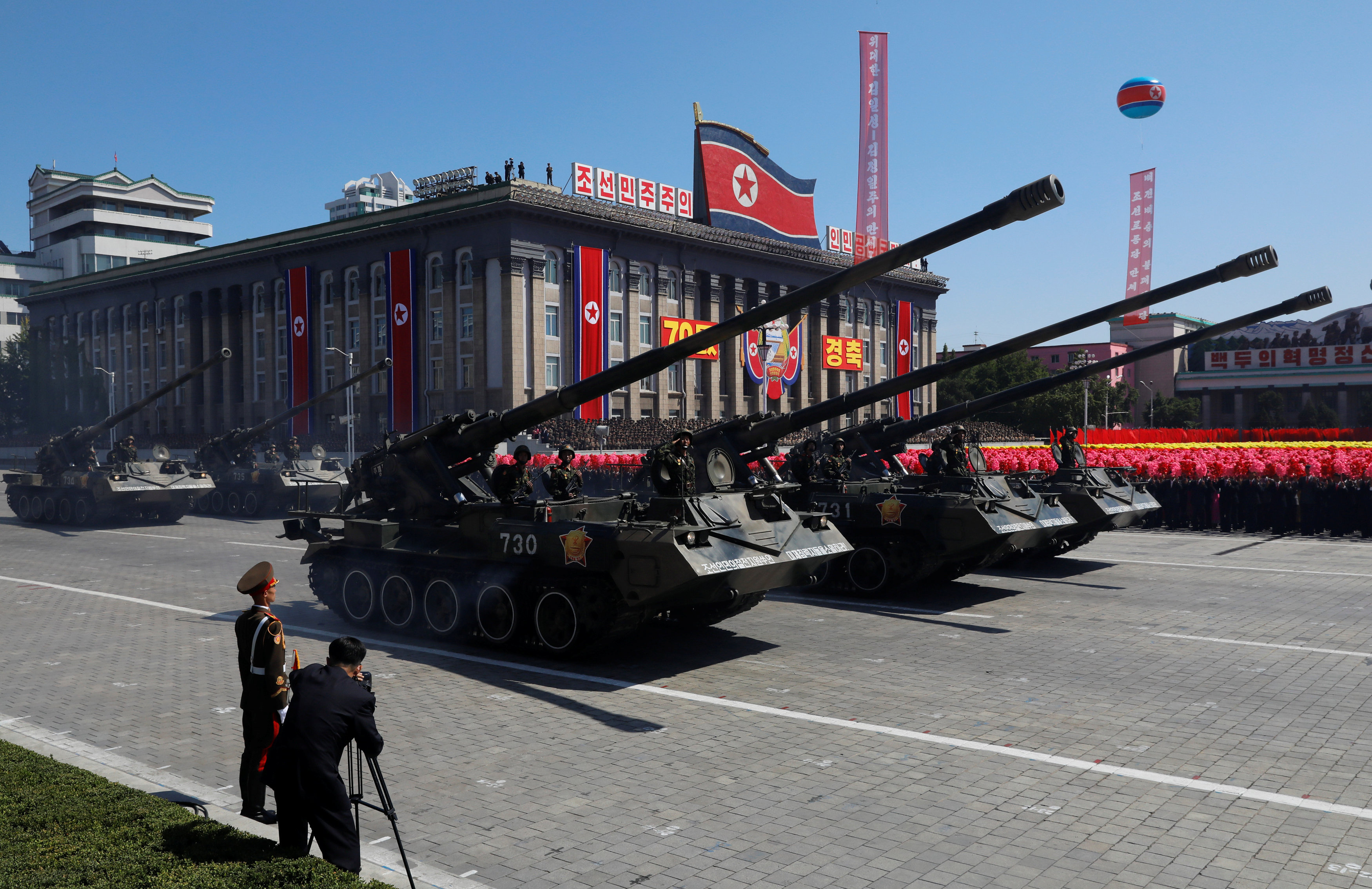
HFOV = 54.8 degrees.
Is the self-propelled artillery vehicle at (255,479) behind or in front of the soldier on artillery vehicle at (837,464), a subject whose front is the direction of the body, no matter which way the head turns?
behind

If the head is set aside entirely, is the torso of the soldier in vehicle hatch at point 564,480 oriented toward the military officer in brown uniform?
no

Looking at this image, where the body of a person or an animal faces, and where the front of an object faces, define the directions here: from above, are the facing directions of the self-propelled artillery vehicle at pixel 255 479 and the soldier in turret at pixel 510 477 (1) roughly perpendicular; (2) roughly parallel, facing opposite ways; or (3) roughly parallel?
roughly parallel

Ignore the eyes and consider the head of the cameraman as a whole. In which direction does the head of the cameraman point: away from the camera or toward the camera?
away from the camera

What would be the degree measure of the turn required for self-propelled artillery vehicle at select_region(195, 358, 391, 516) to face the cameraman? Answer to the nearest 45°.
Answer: approximately 45° to its right

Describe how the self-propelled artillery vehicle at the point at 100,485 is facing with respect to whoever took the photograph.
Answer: facing the viewer and to the right of the viewer

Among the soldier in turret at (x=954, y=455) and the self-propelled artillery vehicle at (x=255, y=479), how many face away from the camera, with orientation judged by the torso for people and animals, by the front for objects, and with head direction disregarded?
0

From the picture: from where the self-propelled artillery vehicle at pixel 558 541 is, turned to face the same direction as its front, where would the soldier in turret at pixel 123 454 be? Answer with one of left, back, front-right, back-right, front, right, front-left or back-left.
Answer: back

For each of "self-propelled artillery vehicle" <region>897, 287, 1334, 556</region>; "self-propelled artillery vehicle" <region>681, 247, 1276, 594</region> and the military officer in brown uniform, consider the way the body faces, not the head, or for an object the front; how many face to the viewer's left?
0

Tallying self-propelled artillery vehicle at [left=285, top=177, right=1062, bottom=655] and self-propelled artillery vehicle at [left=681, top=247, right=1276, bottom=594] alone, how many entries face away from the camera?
0
